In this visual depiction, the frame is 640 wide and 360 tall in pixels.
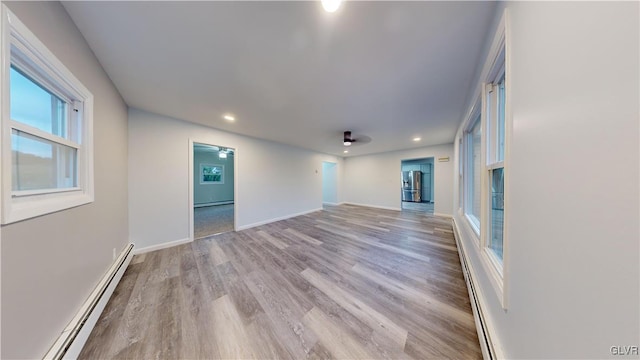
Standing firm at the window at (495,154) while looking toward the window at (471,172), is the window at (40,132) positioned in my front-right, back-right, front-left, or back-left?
back-left

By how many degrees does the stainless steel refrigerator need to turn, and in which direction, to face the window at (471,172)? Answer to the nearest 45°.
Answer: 0° — it already faces it

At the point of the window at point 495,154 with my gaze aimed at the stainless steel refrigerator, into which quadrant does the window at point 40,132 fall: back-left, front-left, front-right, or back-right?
back-left

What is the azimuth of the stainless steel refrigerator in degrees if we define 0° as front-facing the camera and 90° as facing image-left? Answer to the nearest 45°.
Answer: approximately 0°

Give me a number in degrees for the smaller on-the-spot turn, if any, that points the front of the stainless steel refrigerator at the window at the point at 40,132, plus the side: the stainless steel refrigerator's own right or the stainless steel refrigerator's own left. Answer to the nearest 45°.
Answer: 0° — it already faces it

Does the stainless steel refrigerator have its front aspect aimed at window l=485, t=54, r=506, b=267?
yes
